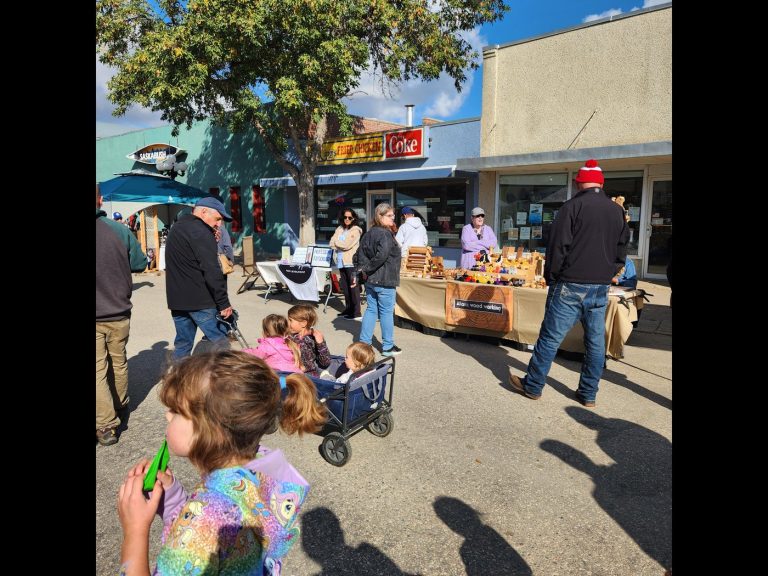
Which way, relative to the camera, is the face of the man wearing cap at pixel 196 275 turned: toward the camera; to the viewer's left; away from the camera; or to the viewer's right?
to the viewer's right

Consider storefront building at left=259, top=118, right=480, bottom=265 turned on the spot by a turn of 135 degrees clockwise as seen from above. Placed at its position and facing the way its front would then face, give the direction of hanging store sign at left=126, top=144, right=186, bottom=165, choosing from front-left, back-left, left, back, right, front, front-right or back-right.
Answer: front-left

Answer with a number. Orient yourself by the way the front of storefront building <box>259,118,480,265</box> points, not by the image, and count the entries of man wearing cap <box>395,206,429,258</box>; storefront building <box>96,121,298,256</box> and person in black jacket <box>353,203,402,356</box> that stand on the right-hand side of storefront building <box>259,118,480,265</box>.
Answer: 1

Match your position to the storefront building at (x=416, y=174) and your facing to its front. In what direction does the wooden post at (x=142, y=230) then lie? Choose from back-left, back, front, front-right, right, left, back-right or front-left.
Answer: front-right

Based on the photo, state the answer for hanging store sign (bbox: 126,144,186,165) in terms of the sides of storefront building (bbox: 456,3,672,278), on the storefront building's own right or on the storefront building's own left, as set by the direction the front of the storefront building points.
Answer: on the storefront building's own right

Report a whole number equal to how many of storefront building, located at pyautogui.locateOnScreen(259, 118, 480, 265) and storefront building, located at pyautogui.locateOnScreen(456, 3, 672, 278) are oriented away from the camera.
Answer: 0

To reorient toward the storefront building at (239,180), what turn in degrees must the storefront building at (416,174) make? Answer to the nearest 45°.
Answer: approximately 90° to its right

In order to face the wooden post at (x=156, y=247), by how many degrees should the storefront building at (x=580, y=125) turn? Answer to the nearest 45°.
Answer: approximately 45° to its right

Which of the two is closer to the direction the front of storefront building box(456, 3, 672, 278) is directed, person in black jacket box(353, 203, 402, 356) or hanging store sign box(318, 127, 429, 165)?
the person in black jacket

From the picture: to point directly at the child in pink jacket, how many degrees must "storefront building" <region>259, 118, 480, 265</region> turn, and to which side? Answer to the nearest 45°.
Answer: approximately 45° to its left

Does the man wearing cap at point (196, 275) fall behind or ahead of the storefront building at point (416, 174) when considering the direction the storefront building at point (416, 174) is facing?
ahead

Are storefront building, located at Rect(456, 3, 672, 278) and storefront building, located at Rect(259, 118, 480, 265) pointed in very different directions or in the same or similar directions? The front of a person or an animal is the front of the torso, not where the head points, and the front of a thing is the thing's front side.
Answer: same or similar directions

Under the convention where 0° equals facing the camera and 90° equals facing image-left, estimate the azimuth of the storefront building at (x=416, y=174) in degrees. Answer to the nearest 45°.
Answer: approximately 45°

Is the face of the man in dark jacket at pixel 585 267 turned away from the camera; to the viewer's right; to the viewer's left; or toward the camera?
away from the camera

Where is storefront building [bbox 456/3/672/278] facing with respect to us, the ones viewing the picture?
facing the viewer and to the left of the viewer
